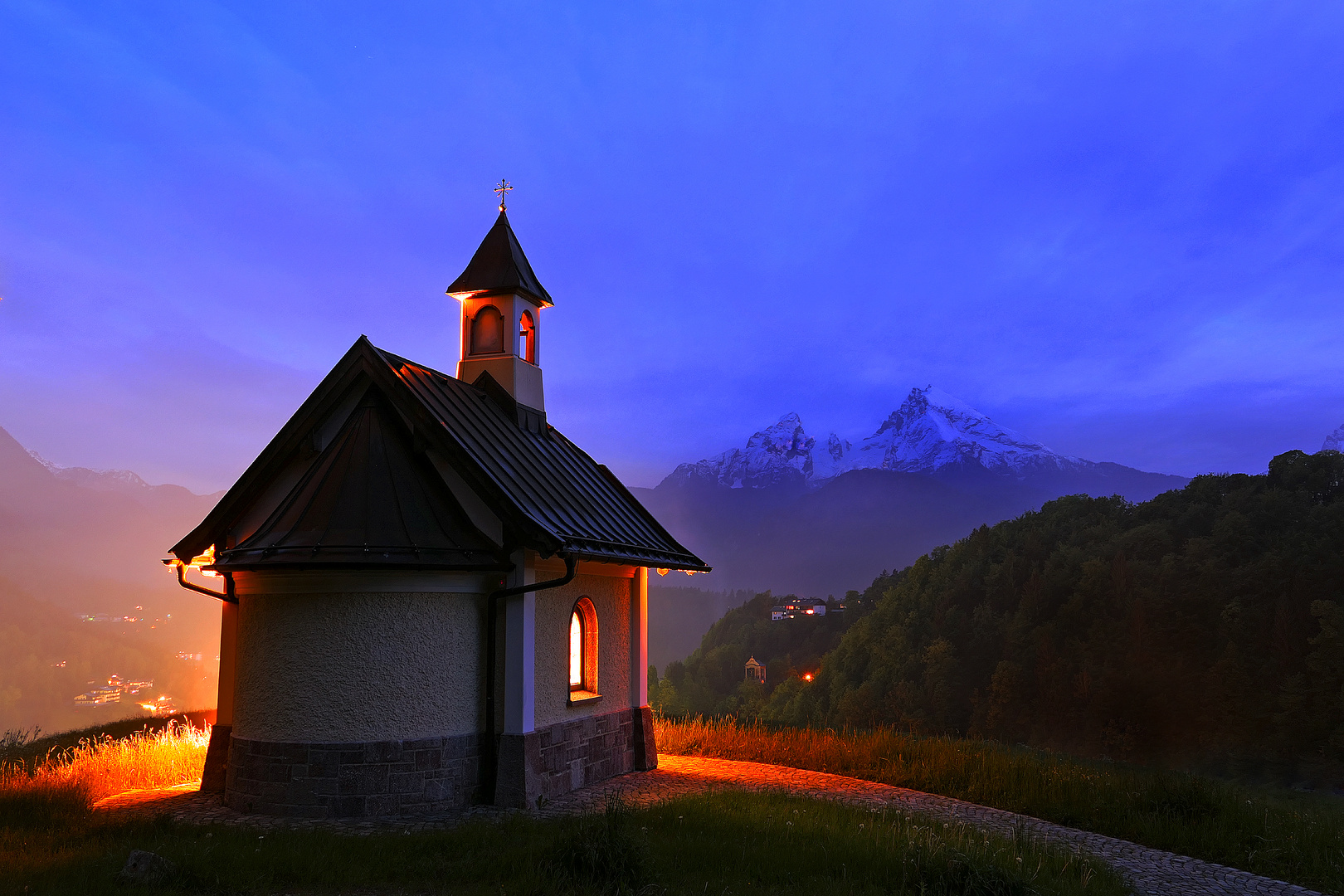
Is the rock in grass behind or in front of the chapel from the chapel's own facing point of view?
behind

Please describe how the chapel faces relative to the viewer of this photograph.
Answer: facing away from the viewer and to the right of the viewer
